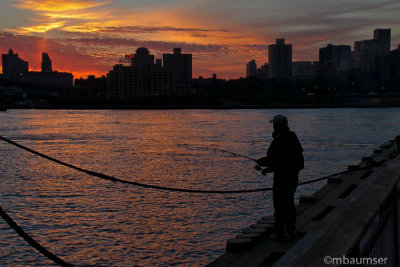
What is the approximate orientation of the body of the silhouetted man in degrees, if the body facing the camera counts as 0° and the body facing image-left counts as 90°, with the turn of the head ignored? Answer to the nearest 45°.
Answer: approximately 90°

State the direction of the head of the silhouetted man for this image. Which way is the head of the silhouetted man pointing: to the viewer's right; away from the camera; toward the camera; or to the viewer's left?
to the viewer's left
